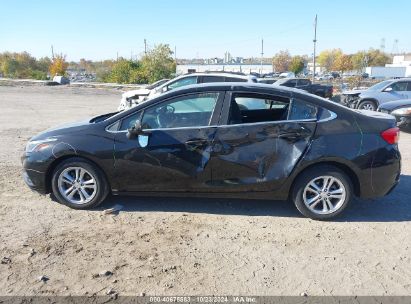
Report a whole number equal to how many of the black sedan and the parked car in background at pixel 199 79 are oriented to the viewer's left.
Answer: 2

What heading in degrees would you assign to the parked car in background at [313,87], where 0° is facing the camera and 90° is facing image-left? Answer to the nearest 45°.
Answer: approximately 90°

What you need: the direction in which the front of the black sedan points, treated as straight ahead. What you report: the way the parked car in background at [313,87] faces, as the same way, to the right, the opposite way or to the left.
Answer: the same way

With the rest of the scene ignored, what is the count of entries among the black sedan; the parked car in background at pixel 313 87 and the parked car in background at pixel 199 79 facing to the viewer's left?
3

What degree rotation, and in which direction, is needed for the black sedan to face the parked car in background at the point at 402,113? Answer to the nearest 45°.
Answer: approximately 135° to its right

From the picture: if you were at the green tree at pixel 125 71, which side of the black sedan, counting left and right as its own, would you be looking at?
right

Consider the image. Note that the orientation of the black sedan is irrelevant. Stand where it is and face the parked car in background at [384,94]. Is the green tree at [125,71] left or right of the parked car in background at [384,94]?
left

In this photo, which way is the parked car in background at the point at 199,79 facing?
to the viewer's left

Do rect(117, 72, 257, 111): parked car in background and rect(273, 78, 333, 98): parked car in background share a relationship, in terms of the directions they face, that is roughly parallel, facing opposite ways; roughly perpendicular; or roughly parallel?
roughly parallel

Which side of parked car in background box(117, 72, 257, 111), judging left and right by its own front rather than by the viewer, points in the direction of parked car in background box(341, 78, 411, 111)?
back

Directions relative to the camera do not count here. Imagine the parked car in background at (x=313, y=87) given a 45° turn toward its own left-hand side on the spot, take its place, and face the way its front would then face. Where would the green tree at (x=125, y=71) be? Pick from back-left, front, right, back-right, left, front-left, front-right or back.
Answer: right

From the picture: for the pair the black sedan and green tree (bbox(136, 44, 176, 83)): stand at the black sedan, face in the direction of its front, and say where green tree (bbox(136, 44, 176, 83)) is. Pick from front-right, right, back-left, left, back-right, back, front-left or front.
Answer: right

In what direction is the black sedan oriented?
to the viewer's left

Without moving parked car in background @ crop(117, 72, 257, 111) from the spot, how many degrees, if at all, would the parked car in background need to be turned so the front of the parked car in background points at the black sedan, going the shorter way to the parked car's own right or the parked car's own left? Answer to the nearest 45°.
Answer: approximately 90° to the parked car's own left

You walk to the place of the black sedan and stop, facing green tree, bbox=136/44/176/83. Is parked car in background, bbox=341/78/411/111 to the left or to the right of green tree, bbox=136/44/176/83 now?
right

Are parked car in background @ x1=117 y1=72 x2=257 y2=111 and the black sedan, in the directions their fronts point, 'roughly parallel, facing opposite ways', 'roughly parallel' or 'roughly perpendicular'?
roughly parallel
